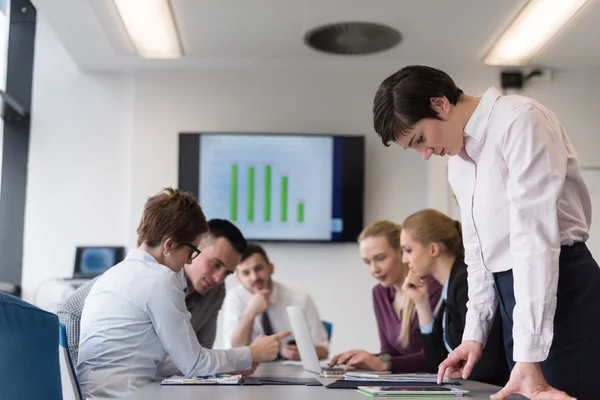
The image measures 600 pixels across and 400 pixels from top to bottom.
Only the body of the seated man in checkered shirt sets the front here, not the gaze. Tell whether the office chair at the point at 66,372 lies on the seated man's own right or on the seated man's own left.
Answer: on the seated man's own right

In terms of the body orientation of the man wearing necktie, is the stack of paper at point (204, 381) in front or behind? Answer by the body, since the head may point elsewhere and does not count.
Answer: in front

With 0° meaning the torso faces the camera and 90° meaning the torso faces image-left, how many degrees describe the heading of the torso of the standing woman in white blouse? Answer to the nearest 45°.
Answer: approximately 45°

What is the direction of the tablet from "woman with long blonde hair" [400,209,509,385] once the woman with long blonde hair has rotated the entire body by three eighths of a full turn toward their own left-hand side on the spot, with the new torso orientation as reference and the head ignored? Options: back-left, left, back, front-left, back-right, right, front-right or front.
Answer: front-right

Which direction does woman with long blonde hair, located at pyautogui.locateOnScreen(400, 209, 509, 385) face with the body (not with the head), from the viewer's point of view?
to the viewer's left

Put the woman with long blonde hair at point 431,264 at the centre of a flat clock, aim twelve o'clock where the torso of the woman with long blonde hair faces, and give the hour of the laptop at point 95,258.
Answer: The laptop is roughly at 1 o'clock from the woman with long blonde hair.

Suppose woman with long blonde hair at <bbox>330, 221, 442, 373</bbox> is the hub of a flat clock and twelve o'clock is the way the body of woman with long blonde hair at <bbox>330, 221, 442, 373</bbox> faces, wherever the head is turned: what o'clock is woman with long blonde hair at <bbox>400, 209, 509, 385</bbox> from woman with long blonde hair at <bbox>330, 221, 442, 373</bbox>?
woman with long blonde hair at <bbox>400, 209, 509, 385</bbox> is roughly at 10 o'clock from woman with long blonde hair at <bbox>330, 221, 442, 373</bbox>.
